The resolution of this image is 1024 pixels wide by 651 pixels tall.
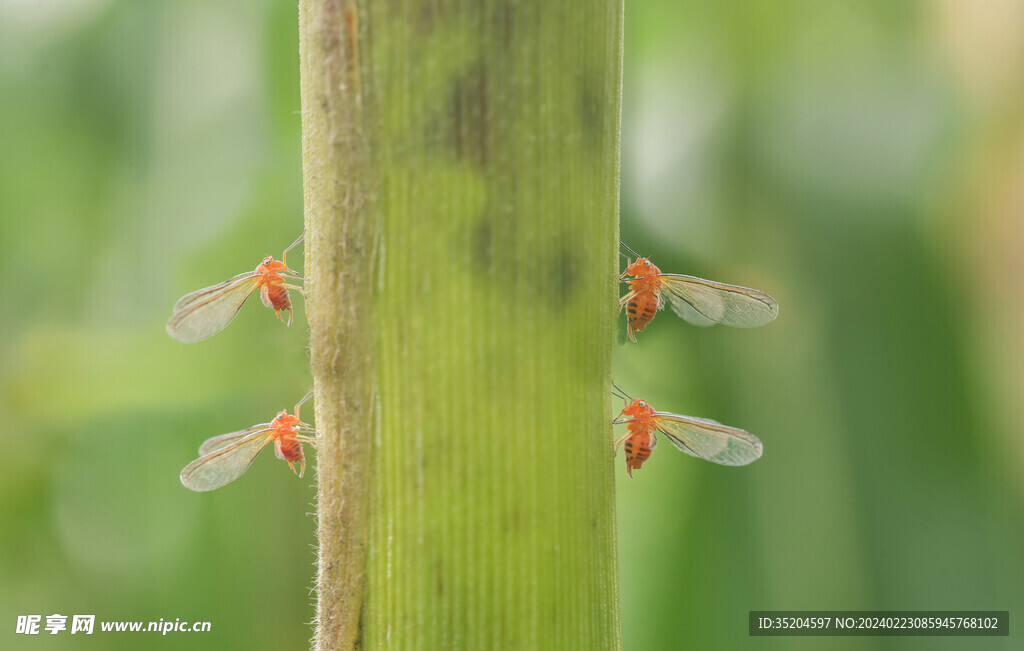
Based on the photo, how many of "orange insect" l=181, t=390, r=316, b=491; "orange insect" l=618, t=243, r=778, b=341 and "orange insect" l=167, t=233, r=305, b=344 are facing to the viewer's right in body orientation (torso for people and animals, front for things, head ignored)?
2

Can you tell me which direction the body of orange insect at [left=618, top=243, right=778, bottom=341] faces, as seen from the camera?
to the viewer's left

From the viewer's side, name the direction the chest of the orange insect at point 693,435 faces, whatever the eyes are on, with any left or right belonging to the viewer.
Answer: facing to the left of the viewer

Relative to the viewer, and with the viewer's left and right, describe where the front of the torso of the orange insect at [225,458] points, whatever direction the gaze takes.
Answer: facing to the right of the viewer

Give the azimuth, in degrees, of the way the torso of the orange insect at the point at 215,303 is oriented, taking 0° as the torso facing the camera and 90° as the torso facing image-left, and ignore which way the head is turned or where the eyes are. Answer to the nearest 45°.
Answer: approximately 270°
